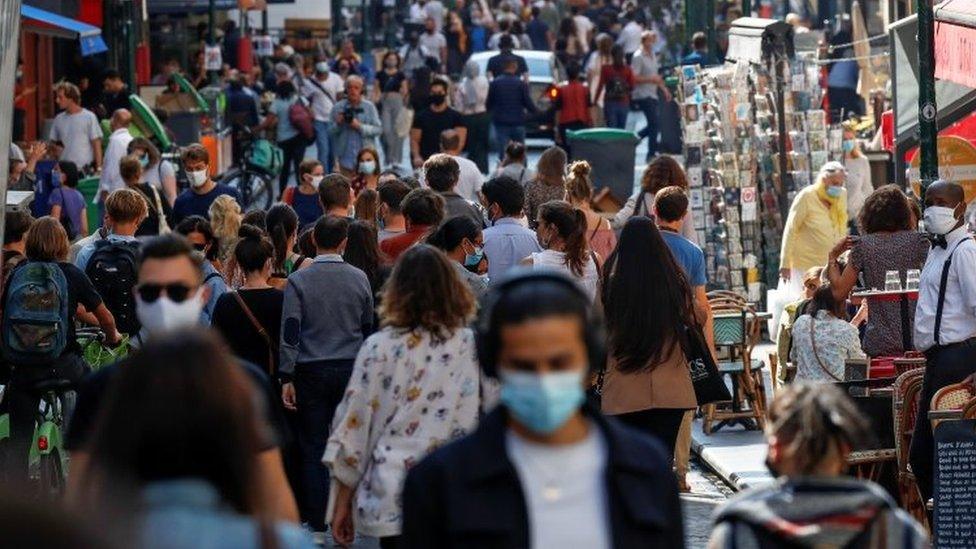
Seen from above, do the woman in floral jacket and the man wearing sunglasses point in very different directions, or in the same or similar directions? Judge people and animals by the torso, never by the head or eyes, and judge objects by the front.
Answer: very different directions

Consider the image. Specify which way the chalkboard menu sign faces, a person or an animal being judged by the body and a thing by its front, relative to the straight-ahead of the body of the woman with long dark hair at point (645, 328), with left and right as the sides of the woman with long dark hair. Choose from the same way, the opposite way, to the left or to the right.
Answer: the opposite way

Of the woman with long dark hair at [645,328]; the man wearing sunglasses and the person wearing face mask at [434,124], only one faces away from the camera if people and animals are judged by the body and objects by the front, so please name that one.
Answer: the woman with long dark hair

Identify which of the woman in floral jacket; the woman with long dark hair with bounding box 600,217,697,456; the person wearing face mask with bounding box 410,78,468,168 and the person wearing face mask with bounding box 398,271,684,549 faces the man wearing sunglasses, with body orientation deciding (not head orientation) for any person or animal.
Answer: the person wearing face mask with bounding box 410,78,468,168

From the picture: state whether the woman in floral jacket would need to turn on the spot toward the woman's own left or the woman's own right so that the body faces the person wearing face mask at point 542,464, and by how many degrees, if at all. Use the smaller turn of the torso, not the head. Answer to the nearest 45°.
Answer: approximately 180°

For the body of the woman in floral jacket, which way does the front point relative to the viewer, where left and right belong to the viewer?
facing away from the viewer

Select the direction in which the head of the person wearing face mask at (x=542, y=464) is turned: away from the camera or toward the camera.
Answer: toward the camera

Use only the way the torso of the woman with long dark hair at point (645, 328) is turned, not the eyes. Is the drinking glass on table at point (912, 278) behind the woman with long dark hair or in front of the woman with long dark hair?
in front

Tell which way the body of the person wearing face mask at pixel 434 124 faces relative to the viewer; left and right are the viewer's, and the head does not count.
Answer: facing the viewer

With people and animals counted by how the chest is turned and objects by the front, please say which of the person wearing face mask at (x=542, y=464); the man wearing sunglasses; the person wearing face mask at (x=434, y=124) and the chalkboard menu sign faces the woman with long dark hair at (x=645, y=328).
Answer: the person wearing face mask at (x=434, y=124)

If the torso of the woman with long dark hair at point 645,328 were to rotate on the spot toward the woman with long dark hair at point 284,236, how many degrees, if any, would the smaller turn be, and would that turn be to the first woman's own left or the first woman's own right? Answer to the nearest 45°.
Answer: approximately 45° to the first woman's own left

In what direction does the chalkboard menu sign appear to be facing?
toward the camera

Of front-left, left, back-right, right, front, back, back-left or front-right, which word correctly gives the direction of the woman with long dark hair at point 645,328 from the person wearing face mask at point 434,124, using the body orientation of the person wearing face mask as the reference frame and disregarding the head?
front

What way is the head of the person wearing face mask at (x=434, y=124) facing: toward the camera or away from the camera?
toward the camera

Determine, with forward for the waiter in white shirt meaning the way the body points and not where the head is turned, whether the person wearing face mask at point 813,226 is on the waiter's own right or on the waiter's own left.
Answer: on the waiter's own right

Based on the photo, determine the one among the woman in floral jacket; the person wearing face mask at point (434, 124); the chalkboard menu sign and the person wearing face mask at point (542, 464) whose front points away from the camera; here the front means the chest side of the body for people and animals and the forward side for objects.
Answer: the woman in floral jacket

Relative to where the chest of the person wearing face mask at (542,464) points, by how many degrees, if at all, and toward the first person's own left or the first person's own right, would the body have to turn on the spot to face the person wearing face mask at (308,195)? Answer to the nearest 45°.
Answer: approximately 180°

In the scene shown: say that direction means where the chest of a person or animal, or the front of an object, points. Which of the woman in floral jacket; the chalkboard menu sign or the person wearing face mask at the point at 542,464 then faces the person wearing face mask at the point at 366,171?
the woman in floral jacket

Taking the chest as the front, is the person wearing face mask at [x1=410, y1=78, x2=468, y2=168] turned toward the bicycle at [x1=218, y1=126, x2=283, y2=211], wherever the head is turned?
no
